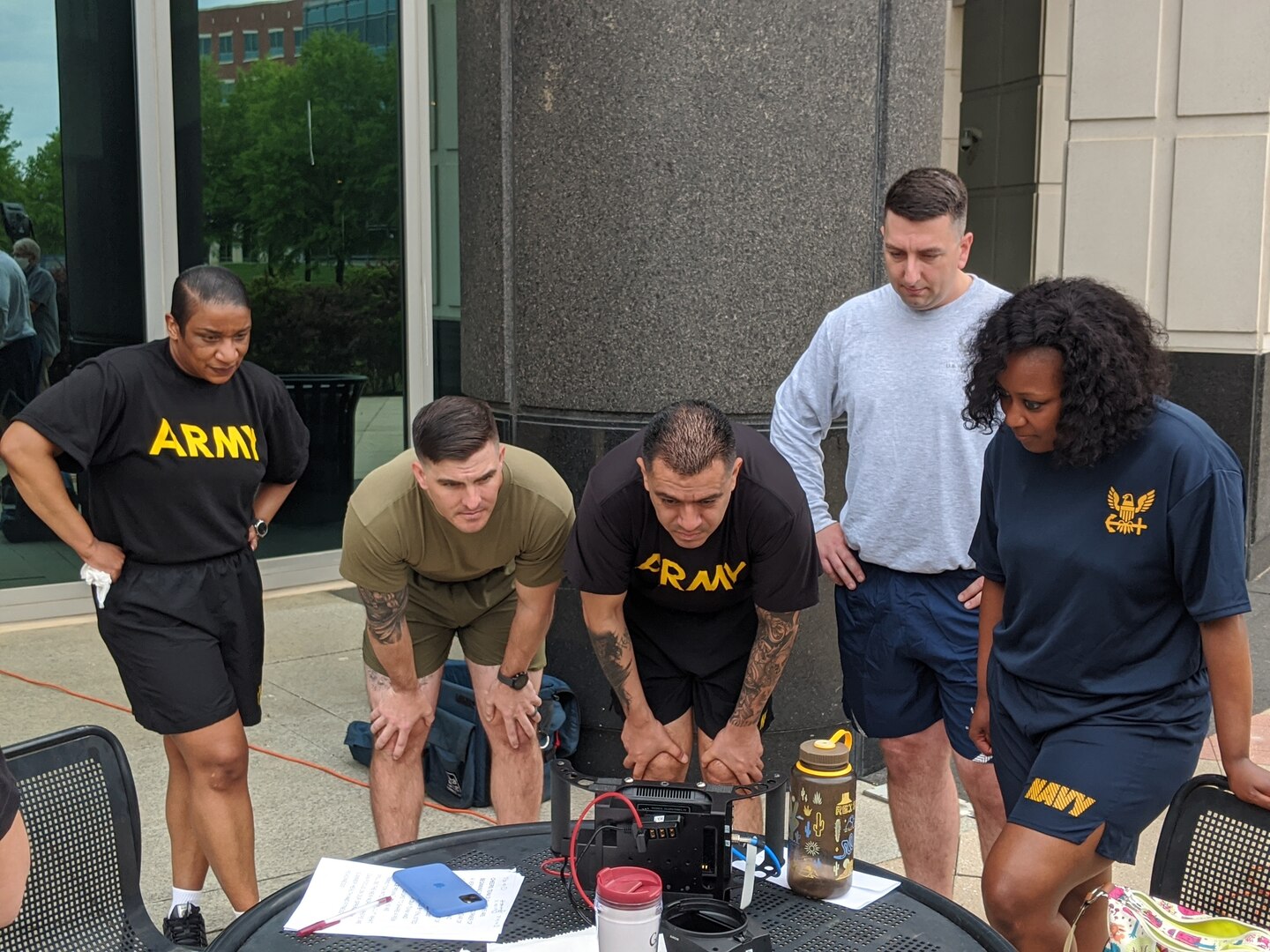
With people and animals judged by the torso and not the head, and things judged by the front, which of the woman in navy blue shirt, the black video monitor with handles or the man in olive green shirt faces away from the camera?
the black video monitor with handles

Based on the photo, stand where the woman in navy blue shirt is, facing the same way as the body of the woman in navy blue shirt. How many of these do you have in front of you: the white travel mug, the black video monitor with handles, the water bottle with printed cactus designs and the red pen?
4

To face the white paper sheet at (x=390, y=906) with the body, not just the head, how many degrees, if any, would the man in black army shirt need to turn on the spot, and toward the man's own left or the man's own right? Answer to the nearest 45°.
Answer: approximately 45° to the man's own right

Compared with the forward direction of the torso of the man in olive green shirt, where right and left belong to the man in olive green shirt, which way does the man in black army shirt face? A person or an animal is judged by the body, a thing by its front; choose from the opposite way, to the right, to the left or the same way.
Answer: the same way

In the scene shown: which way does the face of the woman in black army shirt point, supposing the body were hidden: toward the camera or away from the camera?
toward the camera

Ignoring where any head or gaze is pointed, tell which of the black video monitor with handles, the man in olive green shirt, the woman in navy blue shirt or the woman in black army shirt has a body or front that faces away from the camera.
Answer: the black video monitor with handles

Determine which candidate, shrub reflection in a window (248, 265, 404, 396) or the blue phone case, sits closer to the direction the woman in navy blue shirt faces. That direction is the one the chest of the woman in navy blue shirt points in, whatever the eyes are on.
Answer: the blue phone case

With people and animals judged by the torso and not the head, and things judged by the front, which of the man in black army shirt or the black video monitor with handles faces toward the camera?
the man in black army shirt

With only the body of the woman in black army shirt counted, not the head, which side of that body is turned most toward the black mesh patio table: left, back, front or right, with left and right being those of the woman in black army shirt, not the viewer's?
front

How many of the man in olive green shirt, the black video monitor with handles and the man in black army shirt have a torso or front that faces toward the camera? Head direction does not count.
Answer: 2

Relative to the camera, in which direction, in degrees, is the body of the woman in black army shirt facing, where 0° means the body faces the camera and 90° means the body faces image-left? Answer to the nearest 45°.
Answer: approximately 315°

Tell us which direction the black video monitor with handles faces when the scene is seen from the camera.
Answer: facing away from the viewer

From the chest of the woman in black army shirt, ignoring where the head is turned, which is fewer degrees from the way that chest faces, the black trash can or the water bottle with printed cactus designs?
the water bottle with printed cactus designs

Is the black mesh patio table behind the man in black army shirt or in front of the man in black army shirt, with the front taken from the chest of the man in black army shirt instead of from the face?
in front

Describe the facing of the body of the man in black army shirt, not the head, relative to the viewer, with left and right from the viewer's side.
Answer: facing the viewer
